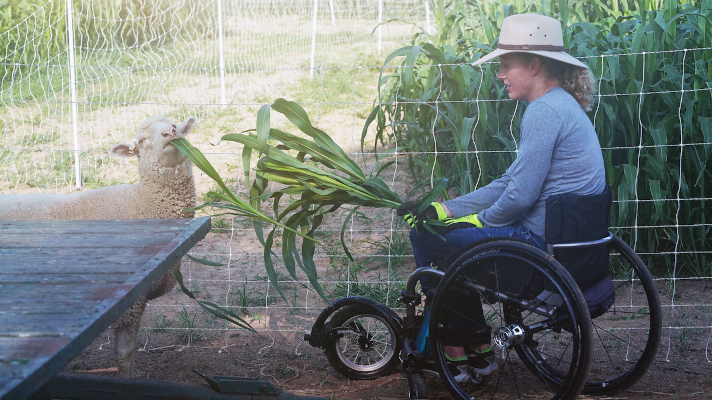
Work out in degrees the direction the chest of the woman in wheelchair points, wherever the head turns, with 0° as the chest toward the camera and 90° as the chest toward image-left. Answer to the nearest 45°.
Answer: approximately 90°

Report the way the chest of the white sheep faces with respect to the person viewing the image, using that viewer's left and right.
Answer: facing to the right of the viewer

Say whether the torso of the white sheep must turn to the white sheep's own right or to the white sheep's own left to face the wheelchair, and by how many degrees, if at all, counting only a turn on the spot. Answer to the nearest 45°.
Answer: approximately 45° to the white sheep's own right

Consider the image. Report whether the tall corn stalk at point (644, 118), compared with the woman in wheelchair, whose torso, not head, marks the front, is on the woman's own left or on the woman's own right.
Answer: on the woman's own right

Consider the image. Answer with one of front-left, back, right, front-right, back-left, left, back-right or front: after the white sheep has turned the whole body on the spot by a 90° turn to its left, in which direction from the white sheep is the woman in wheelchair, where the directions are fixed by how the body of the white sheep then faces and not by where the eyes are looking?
back-right

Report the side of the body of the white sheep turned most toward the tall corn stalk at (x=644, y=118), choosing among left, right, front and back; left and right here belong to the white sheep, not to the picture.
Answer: front

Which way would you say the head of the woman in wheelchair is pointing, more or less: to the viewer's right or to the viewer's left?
to the viewer's left
